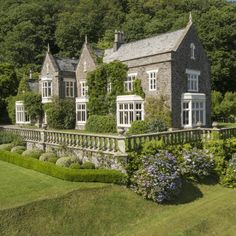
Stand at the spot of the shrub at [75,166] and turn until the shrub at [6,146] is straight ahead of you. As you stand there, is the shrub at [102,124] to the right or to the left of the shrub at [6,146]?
right
